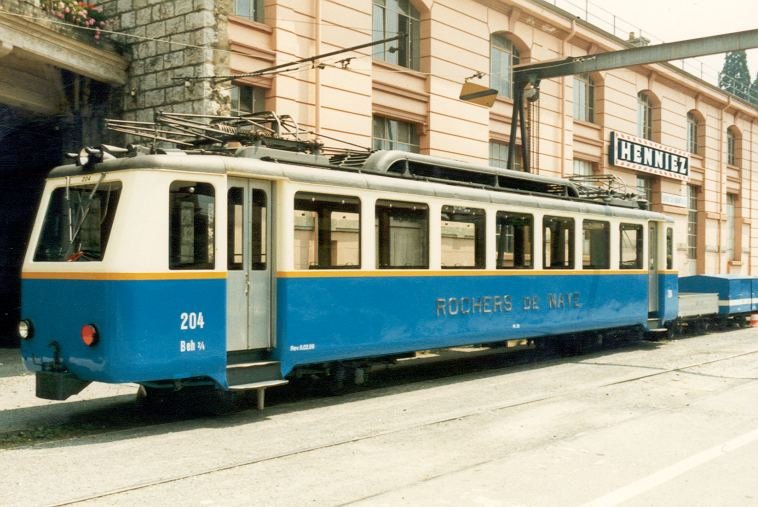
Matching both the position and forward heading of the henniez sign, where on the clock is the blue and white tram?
The blue and white tram is roughly at 2 o'clock from the henniez sign.

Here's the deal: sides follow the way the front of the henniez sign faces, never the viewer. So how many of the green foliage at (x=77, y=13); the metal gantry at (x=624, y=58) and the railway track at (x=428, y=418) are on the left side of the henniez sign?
0

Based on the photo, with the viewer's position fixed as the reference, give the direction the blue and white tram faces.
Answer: facing the viewer and to the left of the viewer

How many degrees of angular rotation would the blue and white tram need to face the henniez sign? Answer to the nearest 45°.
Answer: approximately 180°

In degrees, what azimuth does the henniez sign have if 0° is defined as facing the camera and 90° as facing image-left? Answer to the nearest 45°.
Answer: approximately 315°

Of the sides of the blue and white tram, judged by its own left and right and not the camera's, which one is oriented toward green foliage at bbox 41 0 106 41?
right

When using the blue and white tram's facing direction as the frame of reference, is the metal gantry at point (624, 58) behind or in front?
behind

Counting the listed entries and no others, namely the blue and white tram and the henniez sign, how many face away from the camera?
0

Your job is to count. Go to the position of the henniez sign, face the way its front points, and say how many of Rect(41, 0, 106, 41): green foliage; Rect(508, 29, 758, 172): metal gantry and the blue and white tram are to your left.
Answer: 0
